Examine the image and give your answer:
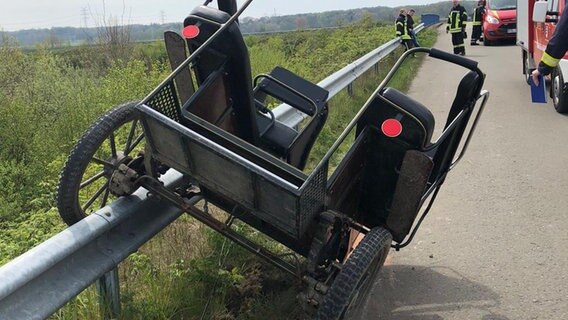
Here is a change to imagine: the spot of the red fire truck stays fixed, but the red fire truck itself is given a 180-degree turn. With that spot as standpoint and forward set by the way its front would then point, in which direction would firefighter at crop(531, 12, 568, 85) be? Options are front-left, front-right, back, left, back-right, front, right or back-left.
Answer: back-left

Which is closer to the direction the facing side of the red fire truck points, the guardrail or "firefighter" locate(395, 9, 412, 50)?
the guardrail

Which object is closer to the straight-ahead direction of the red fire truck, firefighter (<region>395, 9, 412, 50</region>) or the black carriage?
the black carriage

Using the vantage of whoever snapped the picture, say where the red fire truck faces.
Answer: facing the viewer and to the right of the viewer

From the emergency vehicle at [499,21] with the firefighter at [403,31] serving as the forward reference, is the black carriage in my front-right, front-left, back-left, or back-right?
front-left

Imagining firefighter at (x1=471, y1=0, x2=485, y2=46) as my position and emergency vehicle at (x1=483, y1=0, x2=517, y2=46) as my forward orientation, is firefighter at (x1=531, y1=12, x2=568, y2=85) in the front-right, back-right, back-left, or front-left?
back-right

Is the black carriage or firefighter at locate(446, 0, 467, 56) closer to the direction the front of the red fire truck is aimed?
the black carriage

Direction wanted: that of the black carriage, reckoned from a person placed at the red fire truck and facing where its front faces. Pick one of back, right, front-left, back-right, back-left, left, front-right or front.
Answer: front-right

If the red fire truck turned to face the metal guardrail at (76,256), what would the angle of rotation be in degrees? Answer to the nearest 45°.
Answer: approximately 45° to its right
